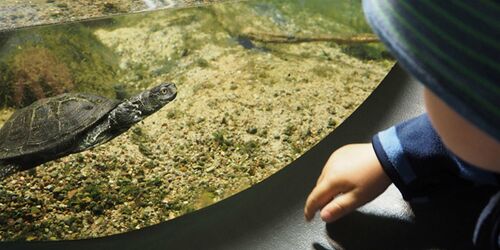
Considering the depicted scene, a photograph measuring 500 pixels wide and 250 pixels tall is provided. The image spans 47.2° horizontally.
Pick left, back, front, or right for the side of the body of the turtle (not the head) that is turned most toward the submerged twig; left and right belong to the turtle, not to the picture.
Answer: front

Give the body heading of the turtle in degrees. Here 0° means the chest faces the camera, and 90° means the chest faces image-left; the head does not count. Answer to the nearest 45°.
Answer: approximately 270°
